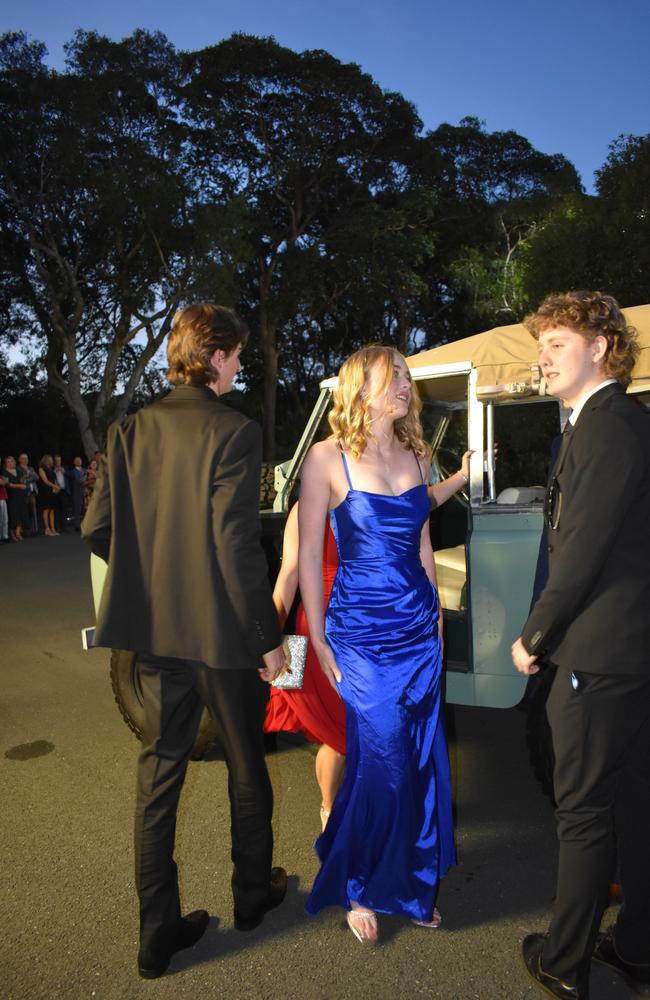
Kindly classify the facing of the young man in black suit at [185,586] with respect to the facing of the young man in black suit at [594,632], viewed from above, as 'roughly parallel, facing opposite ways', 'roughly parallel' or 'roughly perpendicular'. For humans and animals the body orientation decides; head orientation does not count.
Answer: roughly perpendicular

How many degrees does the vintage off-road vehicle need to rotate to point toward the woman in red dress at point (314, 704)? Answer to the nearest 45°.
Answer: approximately 45° to its left

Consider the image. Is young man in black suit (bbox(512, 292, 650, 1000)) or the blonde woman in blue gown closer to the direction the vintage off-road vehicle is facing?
the blonde woman in blue gown

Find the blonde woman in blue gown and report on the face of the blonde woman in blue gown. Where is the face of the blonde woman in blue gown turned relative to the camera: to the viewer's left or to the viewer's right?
to the viewer's right

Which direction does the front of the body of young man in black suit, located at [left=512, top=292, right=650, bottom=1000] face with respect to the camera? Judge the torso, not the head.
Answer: to the viewer's left

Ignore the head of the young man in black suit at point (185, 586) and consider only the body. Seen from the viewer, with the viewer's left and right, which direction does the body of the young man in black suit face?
facing away from the viewer and to the right of the viewer

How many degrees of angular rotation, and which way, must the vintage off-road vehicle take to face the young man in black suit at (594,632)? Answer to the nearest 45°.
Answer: approximately 90° to its left

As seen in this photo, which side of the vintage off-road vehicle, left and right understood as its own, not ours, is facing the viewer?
left

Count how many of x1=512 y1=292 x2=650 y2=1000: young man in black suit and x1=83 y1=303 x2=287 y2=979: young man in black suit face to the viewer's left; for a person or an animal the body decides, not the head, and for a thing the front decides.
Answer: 1

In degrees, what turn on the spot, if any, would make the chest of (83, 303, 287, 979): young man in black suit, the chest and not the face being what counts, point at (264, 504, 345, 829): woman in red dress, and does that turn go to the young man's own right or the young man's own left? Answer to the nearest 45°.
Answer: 0° — they already face them

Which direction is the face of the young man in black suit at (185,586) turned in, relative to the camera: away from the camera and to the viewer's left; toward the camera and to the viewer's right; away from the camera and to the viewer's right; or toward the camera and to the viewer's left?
away from the camera and to the viewer's right

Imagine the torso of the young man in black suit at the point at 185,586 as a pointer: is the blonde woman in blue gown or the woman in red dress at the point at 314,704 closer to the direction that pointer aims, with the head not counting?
the woman in red dress
